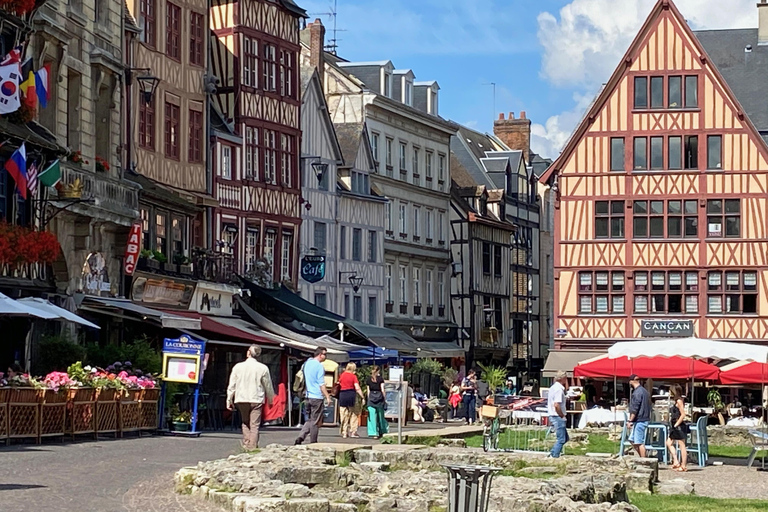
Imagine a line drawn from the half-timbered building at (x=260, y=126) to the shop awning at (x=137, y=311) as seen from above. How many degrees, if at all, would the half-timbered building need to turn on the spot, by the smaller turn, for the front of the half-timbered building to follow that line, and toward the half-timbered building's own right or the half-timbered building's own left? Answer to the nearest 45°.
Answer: approximately 45° to the half-timbered building's own right

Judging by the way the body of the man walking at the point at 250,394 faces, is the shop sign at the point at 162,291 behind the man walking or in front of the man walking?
in front

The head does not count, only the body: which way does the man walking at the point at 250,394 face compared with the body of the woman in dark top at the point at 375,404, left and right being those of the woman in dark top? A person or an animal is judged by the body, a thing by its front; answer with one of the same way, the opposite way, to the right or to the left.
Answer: the same way

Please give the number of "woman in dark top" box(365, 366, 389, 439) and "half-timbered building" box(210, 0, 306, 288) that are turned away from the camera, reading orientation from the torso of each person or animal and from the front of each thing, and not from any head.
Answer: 1

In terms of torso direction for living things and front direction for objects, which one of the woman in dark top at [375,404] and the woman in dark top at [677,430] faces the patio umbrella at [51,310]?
the woman in dark top at [677,430]

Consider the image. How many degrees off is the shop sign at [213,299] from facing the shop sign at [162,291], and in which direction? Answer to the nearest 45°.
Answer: approximately 45° to its right

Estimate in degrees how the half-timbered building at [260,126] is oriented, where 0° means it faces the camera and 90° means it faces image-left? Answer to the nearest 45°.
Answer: approximately 315°

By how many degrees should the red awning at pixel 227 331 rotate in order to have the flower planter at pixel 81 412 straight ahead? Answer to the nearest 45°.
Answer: approximately 45° to its right

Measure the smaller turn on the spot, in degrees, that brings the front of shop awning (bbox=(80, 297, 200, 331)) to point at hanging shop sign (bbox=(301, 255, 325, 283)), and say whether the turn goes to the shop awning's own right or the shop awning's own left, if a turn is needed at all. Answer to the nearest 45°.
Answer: approximately 135° to the shop awning's own left

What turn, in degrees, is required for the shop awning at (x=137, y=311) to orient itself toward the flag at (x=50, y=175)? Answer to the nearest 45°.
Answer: approximately 90° to its right

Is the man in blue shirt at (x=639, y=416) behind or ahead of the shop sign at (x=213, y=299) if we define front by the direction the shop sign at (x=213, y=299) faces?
ahead

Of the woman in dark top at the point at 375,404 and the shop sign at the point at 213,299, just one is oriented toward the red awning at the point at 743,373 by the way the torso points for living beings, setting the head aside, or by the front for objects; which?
the shop sign

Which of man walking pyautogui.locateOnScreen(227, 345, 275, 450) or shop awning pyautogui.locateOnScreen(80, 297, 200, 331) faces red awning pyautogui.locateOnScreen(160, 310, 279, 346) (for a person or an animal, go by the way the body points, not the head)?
the man walking

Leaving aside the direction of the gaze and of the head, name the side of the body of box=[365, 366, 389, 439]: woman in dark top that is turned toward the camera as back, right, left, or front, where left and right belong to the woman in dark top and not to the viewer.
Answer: back

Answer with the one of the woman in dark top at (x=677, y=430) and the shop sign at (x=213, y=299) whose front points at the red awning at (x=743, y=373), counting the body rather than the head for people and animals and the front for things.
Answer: the shop sign

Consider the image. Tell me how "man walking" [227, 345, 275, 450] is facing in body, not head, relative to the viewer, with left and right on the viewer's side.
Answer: facing away from the viewer

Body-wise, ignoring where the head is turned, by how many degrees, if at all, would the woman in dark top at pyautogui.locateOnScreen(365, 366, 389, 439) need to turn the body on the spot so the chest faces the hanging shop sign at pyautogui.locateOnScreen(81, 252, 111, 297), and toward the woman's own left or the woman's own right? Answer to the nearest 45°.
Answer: approximately 90° to the woman's own left

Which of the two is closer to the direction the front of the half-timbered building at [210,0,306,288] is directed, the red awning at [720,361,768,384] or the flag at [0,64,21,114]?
the red awning

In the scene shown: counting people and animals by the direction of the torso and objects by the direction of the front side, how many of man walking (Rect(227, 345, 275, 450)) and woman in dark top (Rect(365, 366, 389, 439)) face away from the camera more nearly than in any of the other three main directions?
2
